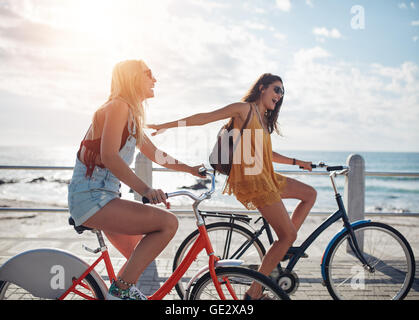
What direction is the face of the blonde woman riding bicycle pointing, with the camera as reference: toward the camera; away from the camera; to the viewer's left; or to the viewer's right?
to the viewer's right

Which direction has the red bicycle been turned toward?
to the viewer's right

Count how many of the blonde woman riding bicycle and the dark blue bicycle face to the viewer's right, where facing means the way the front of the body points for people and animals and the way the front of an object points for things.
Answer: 2

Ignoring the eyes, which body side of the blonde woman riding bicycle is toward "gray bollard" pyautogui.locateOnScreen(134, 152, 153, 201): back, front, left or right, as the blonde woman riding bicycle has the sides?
left

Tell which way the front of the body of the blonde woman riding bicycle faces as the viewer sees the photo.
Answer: to the viewer's right

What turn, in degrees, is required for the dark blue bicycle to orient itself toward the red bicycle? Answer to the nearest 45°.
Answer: approximately 135° to its right

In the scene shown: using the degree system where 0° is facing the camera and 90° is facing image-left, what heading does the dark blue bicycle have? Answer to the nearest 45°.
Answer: approximately 270°
